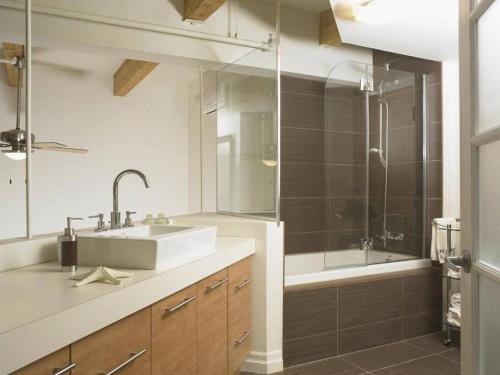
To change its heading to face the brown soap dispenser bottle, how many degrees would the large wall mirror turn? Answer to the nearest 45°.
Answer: approximately 45° to its right

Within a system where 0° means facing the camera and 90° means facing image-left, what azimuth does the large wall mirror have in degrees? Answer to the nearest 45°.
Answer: approximately 315°

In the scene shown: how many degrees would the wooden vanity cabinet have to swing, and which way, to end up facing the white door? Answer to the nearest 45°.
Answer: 0° — it already faces it

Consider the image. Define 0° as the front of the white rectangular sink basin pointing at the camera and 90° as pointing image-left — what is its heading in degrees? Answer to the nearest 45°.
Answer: approximately 315°

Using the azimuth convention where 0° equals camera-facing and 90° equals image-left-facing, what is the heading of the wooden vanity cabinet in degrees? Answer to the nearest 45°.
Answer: approximately 315°
